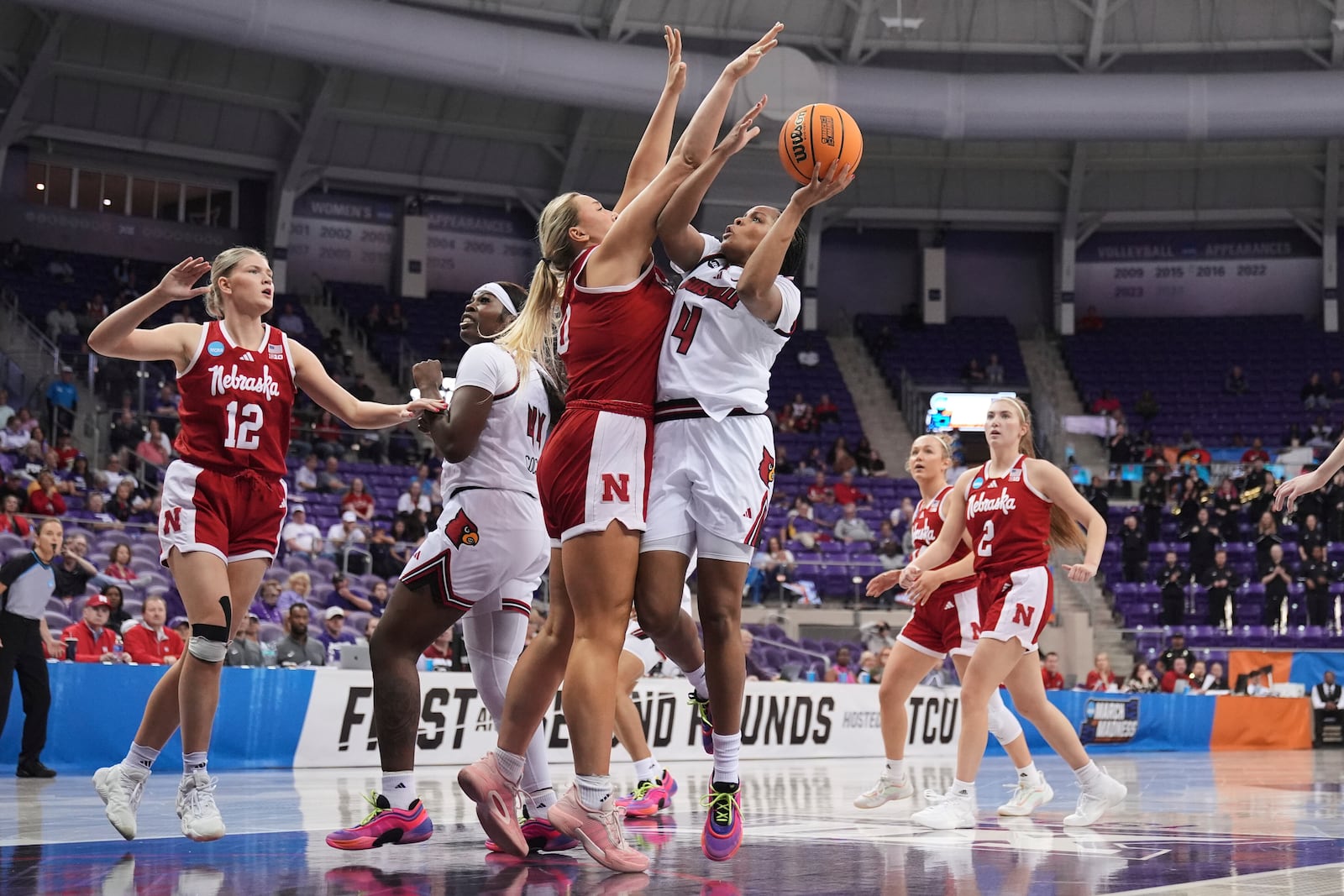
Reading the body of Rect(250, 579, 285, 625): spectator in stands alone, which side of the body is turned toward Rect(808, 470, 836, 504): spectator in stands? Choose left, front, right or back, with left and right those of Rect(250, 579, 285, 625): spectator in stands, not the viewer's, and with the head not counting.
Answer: left

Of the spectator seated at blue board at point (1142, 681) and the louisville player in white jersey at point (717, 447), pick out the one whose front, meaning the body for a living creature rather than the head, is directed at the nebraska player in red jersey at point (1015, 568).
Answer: the spectator seated at blue board

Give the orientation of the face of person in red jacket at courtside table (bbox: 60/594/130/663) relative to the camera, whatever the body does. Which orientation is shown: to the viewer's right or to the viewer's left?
to the viewer's right

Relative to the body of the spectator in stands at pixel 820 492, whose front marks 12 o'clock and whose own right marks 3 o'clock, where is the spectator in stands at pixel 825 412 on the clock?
the spectator in stands at pixel 825 412 is roughly at 6 o'clock from the spectator in stands at pixel 820 492.

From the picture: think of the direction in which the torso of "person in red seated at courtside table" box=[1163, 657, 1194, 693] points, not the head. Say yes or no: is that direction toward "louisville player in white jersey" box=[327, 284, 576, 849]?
yes
